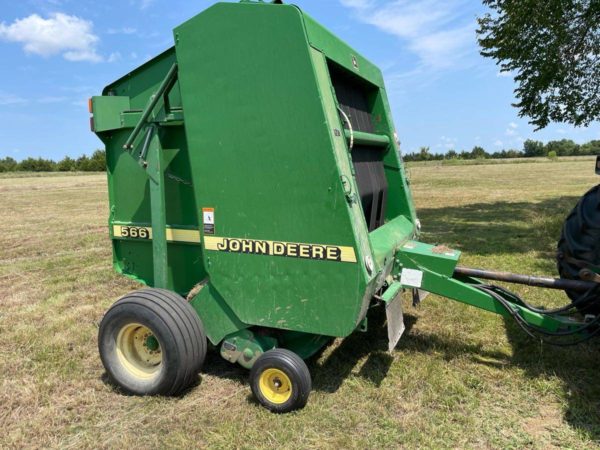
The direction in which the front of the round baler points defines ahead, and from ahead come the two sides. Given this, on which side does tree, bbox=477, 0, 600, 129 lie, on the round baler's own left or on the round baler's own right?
on the round baler's own left

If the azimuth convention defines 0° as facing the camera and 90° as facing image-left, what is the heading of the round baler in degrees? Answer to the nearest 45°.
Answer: approximately 315°
